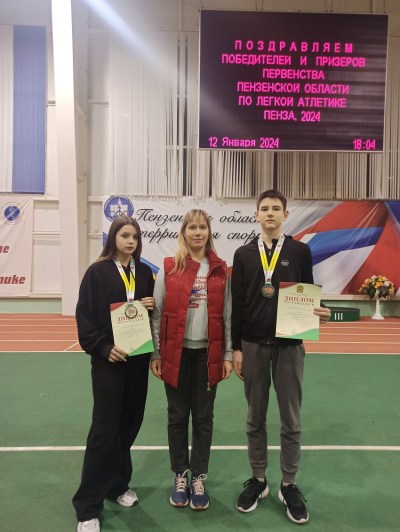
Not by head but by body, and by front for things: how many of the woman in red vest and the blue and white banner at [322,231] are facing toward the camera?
2

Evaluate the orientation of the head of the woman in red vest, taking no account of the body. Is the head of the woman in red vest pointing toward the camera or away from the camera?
toward the camera

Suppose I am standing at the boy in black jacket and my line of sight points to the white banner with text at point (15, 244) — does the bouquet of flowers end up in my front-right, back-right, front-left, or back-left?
front-right

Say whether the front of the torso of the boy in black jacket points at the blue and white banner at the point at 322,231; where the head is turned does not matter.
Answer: no

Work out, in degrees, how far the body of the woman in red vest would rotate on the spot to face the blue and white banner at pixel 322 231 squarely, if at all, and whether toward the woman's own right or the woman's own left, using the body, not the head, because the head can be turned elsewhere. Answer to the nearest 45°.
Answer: approximately 180°

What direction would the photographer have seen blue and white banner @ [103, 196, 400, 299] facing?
facing the viewer

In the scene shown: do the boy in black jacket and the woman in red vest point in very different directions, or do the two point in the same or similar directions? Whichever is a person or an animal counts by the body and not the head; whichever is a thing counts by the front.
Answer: same or similar directions

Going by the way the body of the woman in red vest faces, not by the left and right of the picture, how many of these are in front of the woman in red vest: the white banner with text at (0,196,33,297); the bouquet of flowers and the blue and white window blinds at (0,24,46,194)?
0

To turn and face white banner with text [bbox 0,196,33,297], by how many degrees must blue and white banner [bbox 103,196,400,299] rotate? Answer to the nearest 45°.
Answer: approximately 90° to its right

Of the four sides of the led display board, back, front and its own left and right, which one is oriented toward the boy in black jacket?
front

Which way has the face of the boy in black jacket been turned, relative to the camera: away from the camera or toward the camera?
toward the camera

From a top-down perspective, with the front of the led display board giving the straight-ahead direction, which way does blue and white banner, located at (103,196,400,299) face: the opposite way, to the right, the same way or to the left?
the same way

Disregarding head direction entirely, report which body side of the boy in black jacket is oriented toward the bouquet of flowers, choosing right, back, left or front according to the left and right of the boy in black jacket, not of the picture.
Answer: back

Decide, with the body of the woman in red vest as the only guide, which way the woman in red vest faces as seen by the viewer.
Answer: toward the camera

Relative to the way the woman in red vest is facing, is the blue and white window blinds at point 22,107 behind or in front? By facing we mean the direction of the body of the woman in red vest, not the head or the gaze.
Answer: behind
